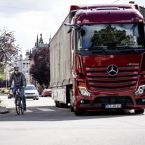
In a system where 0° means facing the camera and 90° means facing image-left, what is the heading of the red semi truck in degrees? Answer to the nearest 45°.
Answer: approximately 0°

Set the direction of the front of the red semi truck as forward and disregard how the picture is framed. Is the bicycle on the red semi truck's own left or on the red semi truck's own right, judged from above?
on the red semi truck's own right

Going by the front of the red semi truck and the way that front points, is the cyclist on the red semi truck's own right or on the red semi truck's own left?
on the red semi truck's own right
